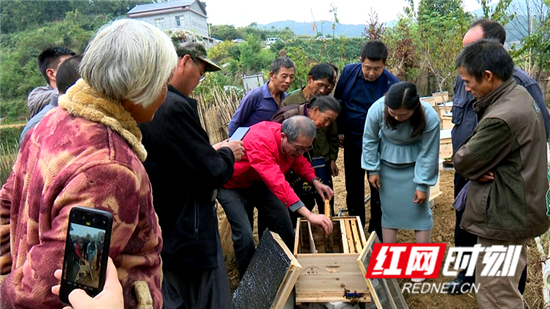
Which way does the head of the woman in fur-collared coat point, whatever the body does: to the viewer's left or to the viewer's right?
to the viewer's right

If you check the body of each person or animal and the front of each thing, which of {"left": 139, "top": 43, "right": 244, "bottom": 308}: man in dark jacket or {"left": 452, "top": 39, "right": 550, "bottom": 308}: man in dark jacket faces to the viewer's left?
{"left": 452, "top": 39, "right": 550, "bottom": 308}: man in dark jacket

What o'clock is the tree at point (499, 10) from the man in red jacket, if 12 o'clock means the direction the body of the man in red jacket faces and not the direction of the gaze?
The tree is roughly at 9 o'clock from the man in red jacket.

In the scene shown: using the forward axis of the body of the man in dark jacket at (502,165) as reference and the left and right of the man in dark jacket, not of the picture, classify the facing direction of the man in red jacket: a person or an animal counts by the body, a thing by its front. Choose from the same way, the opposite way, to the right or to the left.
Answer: the opposite way

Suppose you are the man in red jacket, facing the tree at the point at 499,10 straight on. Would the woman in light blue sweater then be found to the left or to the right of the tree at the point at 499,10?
right

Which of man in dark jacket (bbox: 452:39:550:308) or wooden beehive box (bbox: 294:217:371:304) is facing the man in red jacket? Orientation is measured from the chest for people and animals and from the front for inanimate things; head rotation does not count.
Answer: the man in dark jacket

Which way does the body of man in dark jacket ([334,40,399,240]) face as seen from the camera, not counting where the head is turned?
toward the camera

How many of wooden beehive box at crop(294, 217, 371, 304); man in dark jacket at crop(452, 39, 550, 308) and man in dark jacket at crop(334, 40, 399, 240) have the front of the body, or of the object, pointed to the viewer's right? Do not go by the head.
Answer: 0

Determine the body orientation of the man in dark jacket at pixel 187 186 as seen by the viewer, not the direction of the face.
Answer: to the viewer's right

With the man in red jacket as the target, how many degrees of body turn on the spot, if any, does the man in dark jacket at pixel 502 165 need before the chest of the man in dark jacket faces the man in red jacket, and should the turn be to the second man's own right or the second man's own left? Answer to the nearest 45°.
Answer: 0° — they already face them

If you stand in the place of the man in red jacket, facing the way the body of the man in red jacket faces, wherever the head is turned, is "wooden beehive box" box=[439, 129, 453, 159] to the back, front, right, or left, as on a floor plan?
left

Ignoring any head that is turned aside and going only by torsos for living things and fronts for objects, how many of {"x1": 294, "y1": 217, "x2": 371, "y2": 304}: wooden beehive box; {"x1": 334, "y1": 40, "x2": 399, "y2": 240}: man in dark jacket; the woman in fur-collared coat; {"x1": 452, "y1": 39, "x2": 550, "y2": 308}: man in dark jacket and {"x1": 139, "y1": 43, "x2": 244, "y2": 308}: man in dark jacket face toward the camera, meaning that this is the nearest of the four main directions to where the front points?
2

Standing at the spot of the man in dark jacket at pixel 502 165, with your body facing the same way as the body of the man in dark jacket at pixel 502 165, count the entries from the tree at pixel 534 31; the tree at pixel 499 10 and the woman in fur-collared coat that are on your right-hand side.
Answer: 2

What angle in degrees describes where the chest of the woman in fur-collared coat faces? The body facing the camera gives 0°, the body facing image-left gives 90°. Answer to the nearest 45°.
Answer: approximately 225°

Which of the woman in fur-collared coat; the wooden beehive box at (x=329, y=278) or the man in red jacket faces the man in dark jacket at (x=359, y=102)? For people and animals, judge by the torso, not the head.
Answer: the woman in fur-collared coat

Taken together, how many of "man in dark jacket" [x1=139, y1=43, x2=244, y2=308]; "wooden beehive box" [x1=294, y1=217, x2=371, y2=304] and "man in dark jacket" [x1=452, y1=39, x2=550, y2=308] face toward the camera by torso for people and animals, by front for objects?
1

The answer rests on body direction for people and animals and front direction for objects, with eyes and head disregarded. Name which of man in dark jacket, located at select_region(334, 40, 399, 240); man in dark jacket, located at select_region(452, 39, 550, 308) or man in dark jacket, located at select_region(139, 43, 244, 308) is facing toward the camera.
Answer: man in dark jacket, located at select_region(334, 40, 399, 240)

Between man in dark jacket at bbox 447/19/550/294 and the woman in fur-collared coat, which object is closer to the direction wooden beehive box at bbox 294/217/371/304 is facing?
the woman in fur-collared coat

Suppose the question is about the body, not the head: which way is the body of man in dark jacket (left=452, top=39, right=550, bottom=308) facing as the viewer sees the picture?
to the viewer's left
